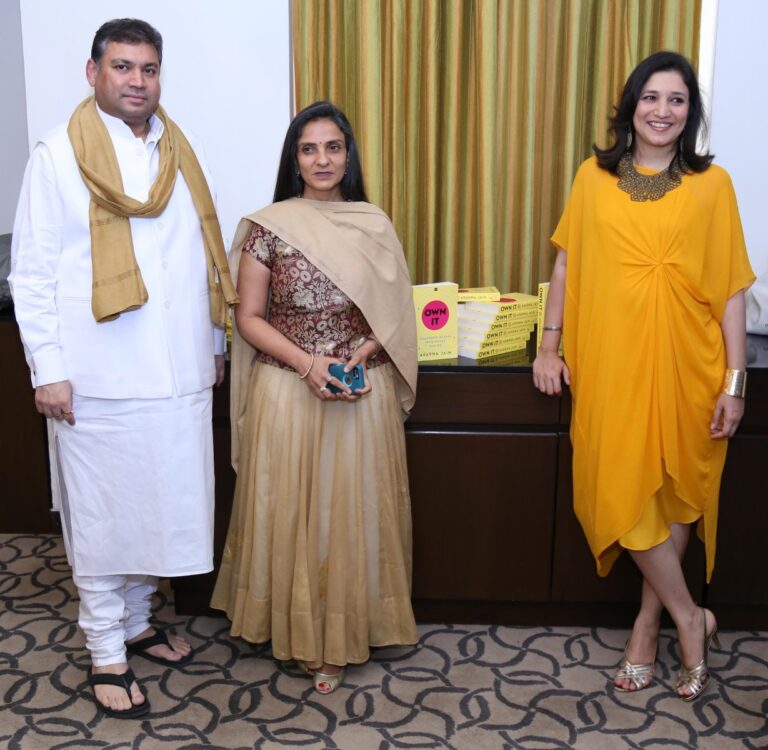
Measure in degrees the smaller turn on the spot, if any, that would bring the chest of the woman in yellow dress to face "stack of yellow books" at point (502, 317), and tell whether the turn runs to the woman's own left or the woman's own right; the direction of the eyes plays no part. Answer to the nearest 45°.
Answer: approximately 135° to the woman's own right

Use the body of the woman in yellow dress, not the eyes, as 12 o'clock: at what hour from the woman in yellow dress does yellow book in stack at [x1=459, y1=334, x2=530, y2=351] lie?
The yellow book in stack is roughly at 4 o'clock from the woman in yellow dress.

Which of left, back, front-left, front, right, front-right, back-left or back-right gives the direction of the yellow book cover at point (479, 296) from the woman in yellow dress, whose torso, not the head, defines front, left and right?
back-right

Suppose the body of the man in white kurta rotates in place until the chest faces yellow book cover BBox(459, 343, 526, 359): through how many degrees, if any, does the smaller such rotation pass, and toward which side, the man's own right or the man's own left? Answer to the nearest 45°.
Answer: approximately 45° to the man's own left

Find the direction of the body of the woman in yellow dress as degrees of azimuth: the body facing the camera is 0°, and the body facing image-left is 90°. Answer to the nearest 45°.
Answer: approximately 0°

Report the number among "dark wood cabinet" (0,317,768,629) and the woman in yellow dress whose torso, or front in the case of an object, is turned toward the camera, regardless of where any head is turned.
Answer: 2

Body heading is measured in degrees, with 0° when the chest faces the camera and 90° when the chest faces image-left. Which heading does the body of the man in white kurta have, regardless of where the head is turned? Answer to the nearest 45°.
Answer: approximately 315°
